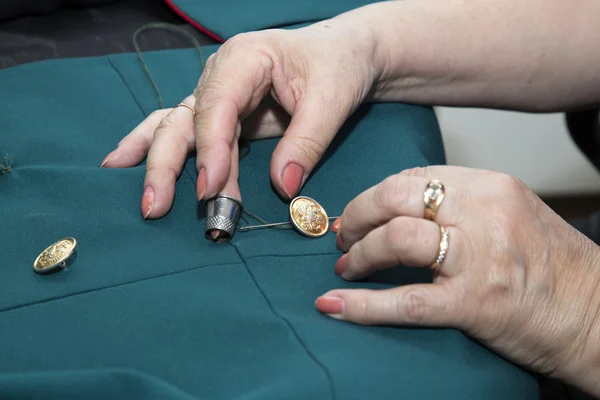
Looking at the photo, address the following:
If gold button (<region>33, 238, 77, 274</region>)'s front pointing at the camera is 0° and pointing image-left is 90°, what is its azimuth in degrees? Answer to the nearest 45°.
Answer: approximately 45°
